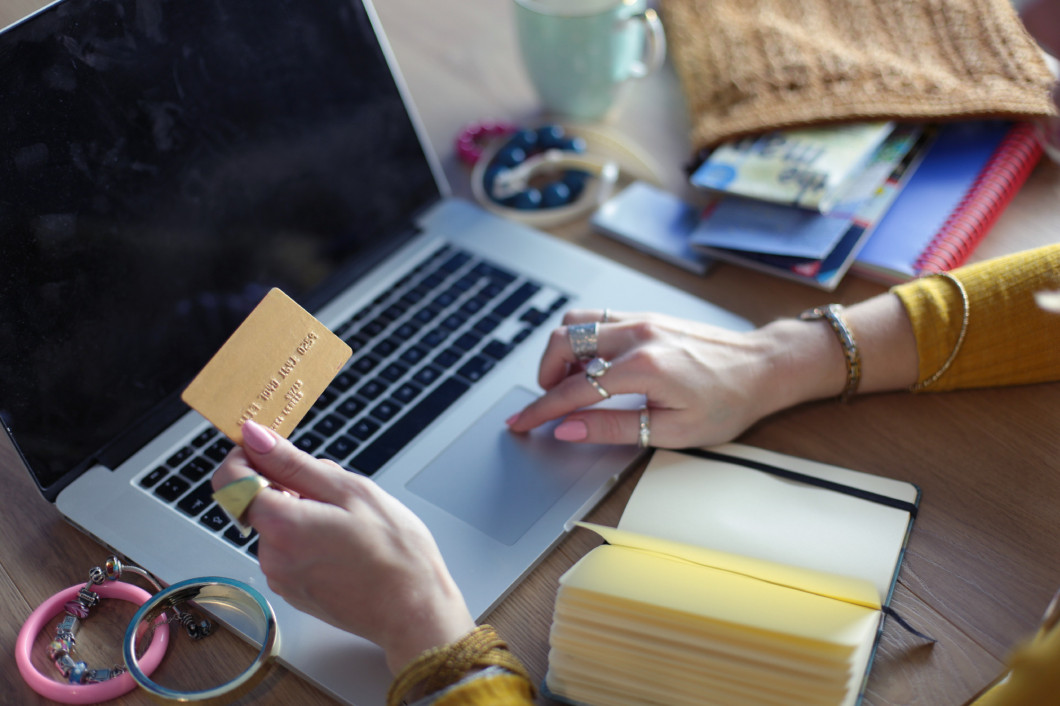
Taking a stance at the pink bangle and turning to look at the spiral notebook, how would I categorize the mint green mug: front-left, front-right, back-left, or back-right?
front-left

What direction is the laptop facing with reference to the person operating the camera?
facing the viewer and to the right of the viewer
